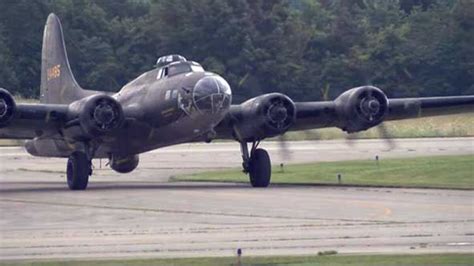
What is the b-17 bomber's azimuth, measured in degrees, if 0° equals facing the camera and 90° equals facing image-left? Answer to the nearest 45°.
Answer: approximately 315°
